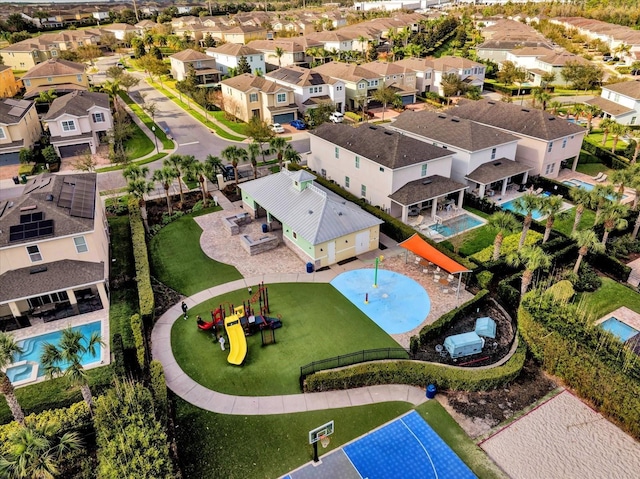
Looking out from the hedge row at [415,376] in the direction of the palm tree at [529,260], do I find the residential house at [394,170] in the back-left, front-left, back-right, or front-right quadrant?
front-left

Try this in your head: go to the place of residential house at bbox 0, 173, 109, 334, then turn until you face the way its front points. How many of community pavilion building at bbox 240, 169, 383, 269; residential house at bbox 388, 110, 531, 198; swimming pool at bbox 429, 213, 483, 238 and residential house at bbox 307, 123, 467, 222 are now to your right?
4

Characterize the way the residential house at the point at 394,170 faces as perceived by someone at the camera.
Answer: facing away from the viewer and to the left of the viewer

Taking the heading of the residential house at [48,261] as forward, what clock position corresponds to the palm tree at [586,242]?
The palm tree is roughly at 4 o'clock from the residential house.

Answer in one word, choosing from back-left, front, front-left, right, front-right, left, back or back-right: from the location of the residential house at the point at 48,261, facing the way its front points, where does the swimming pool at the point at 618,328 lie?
back-right

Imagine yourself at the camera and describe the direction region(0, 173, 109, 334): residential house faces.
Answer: facing away from the viewer

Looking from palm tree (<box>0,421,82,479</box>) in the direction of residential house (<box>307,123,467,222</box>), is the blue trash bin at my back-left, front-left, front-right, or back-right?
front-right

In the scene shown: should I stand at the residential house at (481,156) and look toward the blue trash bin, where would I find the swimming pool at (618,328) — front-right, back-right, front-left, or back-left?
front-left

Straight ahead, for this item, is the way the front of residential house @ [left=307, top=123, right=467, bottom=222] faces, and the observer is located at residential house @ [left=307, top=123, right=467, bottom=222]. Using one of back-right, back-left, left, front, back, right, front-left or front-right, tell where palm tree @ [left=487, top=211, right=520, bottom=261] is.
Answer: back

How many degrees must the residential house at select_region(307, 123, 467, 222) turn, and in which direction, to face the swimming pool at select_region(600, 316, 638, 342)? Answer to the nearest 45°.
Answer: approximately 180°

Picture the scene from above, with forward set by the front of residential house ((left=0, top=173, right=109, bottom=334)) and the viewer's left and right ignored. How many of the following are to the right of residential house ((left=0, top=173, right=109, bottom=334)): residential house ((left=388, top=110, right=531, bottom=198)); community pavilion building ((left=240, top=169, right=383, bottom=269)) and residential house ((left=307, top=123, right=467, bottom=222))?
3

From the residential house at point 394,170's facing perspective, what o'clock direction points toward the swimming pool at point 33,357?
The swimming pool is roughly at 9 o'clock from the residential house.

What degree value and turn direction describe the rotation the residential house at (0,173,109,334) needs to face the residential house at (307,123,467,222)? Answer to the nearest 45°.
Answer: approximately 90° to its right

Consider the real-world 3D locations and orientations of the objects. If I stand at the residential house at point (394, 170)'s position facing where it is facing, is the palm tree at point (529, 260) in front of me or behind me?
behind

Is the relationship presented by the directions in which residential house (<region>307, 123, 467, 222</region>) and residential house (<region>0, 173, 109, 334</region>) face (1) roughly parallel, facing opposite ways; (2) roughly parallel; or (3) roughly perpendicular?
roughly parallel

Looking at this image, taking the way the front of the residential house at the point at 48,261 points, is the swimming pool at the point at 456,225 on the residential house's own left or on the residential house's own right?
on the residential house's own right

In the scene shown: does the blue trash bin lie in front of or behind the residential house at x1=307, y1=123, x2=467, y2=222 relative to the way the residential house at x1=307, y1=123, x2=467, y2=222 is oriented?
behind
